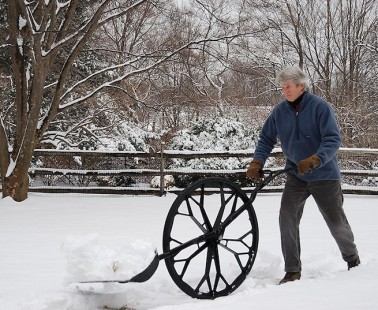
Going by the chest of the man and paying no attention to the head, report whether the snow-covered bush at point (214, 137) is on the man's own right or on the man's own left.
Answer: on the man's own right

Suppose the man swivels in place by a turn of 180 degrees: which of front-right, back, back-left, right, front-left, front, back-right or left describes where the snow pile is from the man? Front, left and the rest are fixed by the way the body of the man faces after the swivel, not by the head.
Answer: back

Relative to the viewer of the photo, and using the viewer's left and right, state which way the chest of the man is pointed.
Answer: facing the viewer and to the left of the viewer

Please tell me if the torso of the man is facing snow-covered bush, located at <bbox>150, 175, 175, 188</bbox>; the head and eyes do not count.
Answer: no

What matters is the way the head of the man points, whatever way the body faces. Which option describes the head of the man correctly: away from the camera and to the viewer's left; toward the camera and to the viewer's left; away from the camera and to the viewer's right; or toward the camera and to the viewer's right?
toward the camera and to the viewer's left
